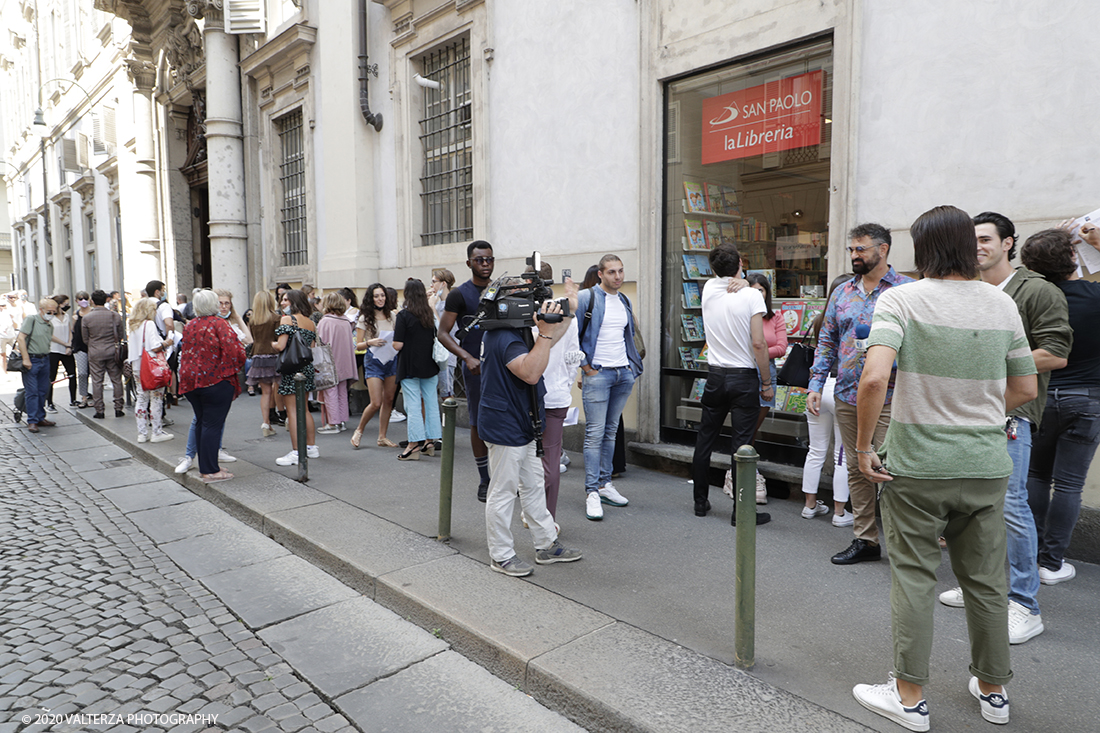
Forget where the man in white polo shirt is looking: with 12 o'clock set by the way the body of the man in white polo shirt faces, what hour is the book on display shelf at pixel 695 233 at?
The book on display shelf is roughly at 10 o'clock from the man in white polo shirt.

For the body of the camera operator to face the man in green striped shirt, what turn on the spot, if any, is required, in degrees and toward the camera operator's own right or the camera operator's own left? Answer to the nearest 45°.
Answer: approximately 45° to the camera operator's own right

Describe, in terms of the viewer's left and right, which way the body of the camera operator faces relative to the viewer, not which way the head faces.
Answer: facing to the right of the viewer

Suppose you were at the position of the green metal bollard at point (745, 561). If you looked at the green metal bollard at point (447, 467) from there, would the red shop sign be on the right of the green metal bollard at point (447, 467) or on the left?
right

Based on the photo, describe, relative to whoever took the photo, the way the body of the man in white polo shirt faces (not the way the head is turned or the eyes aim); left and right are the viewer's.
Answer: facing away from the viewer and to the right of the viewer

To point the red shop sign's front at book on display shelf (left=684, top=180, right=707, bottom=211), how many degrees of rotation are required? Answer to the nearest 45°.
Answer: approximately 90° to its right

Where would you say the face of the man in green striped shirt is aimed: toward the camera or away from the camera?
away from the camera
